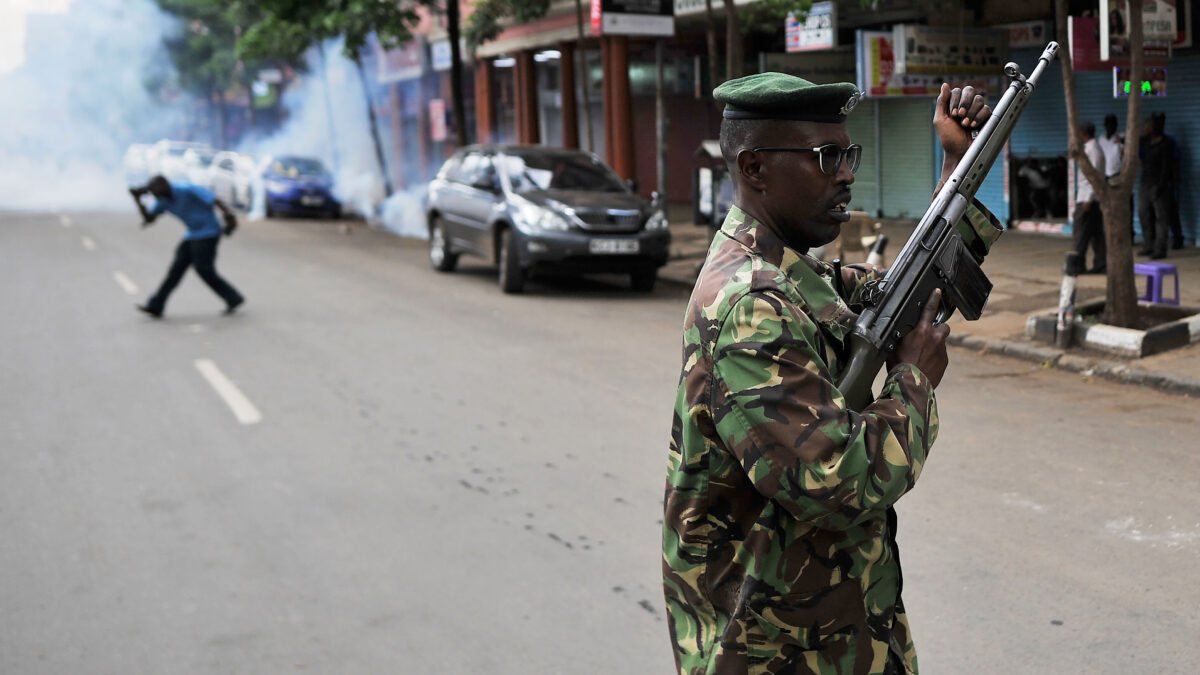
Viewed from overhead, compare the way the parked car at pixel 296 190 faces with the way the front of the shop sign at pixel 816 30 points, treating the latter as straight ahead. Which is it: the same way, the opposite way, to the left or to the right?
to the left

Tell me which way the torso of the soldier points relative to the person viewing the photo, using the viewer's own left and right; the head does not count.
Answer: facing to the right of the viewer

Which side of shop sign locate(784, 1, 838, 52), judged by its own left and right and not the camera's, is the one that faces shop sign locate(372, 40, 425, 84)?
right

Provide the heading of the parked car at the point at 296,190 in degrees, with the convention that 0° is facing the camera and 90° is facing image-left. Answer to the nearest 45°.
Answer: approximately 315°

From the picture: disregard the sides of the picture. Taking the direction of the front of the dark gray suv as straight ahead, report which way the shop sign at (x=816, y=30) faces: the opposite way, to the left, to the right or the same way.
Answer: to the right

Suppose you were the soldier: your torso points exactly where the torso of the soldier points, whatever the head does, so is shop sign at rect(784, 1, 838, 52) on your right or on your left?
on your left

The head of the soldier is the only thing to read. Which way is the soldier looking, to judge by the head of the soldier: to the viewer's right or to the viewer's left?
to the viewer's right

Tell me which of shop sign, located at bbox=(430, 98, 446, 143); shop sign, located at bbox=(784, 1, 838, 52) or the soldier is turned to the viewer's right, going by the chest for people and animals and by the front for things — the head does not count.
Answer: the soldier
